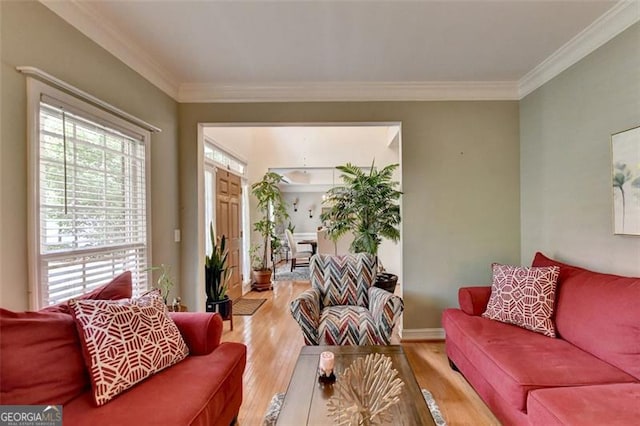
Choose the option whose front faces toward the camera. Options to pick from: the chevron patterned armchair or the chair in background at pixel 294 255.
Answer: the chevron patterned armchair

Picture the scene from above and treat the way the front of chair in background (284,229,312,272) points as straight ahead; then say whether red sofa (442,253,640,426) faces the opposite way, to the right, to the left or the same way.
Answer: the opposite way

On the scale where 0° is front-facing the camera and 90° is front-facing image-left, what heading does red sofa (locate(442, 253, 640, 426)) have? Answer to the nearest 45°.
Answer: approximately 45°

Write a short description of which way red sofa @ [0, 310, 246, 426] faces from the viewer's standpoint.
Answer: facing the viewer and to the right of the viewer

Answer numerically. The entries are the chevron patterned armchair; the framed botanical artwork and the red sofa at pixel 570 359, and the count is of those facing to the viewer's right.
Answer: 0

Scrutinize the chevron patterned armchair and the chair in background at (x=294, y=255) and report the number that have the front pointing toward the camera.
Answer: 1

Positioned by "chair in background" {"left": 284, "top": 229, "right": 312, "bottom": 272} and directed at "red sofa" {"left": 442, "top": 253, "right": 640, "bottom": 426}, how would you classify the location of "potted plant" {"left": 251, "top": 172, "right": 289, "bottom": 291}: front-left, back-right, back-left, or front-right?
front-right

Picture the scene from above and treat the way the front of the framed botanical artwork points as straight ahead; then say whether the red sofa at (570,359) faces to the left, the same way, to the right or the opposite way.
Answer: the same way

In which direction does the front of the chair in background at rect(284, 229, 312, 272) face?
to the viewer's right

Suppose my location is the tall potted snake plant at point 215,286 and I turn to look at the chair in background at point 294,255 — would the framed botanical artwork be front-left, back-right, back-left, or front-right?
back-right

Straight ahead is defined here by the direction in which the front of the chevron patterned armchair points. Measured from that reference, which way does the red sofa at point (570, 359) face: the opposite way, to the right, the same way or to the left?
to the right

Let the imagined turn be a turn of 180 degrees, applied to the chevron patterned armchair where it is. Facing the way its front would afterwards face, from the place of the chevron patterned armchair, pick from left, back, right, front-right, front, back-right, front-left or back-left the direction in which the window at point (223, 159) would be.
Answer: front-left

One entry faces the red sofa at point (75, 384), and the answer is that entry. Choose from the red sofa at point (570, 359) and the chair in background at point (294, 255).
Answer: the red sofa at point (570, 359)

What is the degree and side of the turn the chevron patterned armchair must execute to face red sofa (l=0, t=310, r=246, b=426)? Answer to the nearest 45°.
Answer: approximately 45° to its right

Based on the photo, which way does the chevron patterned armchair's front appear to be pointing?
toward the camera
